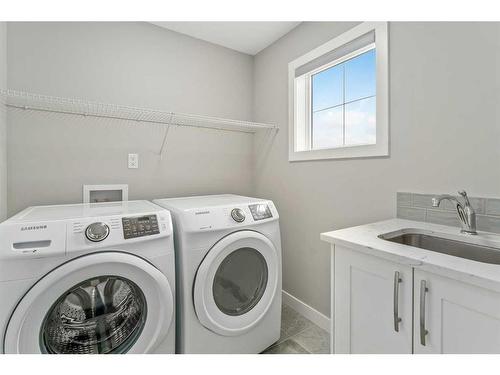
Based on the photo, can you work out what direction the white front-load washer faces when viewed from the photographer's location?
facing the viewer

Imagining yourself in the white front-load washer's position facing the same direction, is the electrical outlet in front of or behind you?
behind

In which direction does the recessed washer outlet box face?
toward the camera

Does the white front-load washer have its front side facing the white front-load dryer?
no

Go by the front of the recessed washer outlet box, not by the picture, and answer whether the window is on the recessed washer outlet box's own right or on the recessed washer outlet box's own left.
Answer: on the recessed washer outlet box's own left

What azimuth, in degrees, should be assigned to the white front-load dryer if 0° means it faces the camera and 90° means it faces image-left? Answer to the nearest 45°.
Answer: approximately 315°

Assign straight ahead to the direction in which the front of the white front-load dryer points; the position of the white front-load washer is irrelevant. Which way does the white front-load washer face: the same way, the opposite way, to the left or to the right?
the same way

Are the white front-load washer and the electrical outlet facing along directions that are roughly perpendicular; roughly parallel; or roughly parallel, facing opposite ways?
roughly parallel

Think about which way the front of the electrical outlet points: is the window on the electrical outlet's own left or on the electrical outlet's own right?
on the electrical outlet's own left

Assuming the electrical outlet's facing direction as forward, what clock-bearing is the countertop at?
The countertop is roughly at 11 o'clock from the electrical outlet.

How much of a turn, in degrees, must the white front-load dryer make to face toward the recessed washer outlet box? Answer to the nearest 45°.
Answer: approximately 180°

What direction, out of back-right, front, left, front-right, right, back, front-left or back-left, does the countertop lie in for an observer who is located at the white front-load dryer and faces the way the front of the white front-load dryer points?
front

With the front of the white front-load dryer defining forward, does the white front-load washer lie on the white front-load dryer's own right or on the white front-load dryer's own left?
on the white front-load dryer's own right

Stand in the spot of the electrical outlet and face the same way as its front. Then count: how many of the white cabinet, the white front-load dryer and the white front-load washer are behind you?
0

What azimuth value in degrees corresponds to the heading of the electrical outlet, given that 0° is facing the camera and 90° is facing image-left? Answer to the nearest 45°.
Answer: approximately 0°
